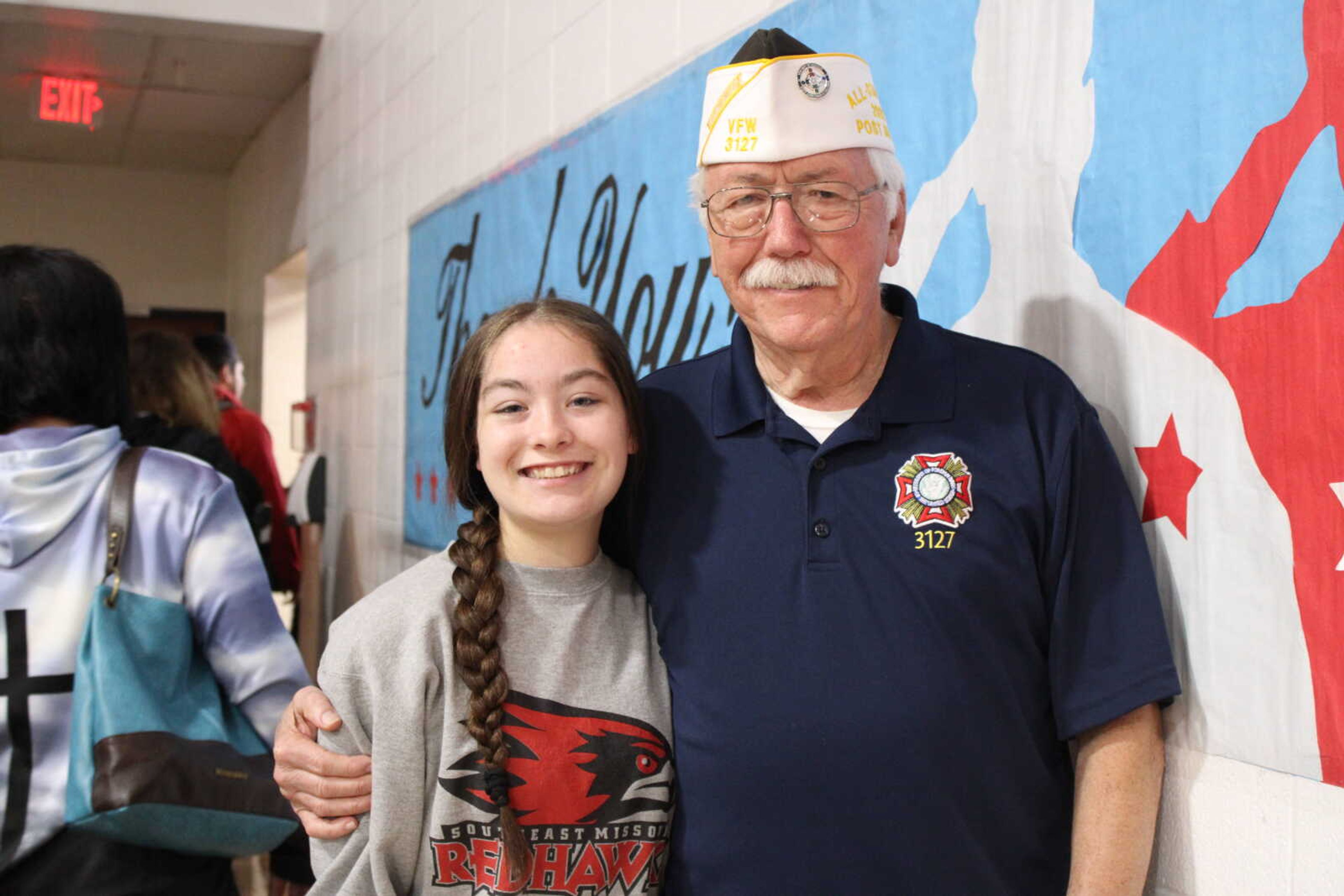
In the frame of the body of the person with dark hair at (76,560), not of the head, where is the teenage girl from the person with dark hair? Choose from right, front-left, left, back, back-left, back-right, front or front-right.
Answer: back-right

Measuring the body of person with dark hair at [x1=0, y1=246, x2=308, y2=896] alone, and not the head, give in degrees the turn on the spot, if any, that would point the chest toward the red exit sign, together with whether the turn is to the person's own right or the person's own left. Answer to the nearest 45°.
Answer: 0° — they already face it

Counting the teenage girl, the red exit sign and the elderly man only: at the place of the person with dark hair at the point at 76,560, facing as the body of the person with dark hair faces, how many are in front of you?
1

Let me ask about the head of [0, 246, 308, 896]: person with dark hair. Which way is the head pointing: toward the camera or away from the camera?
away from the camera

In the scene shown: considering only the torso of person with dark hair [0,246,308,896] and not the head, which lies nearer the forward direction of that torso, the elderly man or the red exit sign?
the red exit sign

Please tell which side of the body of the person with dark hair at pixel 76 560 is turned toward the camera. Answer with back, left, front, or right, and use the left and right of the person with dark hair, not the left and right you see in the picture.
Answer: back

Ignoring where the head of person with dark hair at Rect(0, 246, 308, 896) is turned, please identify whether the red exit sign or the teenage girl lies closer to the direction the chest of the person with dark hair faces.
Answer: the red exit sign

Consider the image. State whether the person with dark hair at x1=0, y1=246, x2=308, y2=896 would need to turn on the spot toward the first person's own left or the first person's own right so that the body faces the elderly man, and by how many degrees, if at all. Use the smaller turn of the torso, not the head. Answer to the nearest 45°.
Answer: approximately 135° to the first person's own right

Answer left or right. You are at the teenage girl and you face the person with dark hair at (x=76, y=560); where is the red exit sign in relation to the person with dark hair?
right
